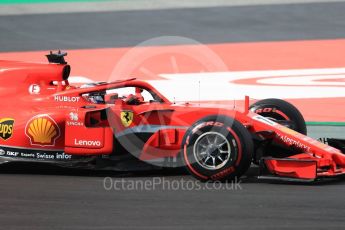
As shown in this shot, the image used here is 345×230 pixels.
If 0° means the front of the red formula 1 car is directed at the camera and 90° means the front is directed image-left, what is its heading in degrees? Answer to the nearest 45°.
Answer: approximately 315°
